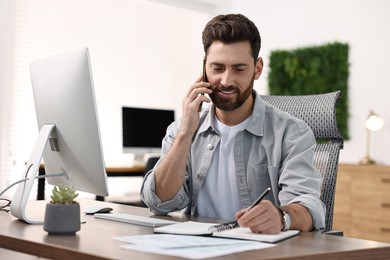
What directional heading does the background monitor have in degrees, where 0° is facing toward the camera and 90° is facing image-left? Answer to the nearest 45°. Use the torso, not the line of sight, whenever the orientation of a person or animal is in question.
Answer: approximately 0°

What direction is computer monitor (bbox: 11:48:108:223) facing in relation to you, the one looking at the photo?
facing away from the viewer and to the right of the viewer

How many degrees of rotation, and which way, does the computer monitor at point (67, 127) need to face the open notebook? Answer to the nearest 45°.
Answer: approximately 90° to its right

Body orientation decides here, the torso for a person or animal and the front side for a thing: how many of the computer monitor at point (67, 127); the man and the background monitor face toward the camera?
2

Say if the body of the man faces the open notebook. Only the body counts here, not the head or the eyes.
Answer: yes

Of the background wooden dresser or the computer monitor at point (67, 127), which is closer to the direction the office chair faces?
the computer monitor

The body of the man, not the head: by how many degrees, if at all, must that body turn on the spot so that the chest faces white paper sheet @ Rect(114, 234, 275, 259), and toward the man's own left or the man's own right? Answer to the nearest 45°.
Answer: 0° — they already face it

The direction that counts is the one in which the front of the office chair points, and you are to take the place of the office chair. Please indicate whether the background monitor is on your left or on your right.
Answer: on your right
